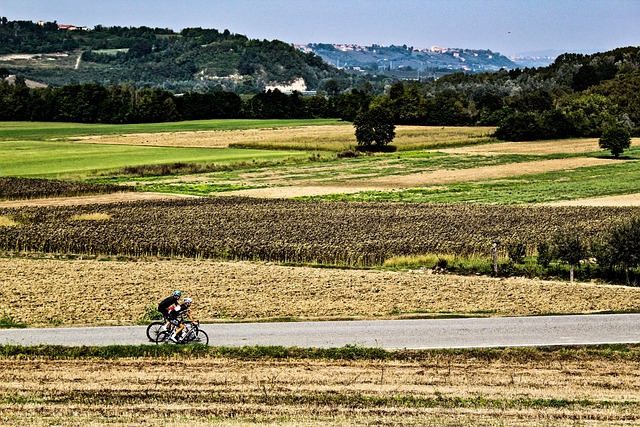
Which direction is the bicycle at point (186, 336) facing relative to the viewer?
to the viewer's right

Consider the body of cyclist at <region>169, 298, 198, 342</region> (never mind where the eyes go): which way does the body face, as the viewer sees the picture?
to the viewer's right

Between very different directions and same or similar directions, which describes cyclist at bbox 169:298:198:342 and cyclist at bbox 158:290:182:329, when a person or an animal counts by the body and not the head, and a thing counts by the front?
same or similar directions

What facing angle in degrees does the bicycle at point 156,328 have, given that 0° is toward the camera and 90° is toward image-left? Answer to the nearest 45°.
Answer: approximately 270°

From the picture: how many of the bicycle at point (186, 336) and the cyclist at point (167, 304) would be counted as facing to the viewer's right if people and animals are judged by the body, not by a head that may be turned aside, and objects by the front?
2

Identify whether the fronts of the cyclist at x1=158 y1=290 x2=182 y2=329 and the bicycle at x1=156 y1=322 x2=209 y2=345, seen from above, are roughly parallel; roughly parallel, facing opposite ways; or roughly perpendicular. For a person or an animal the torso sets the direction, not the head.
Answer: roughly parallel

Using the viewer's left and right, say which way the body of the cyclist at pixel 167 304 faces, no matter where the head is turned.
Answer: facing to the right of the viewer

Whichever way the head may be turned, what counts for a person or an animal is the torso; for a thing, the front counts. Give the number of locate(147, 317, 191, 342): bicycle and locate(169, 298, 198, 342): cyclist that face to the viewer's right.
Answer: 2

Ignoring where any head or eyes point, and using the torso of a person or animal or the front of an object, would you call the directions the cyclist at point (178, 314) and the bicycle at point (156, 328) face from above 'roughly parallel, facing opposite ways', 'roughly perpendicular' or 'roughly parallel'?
roughly parallel
